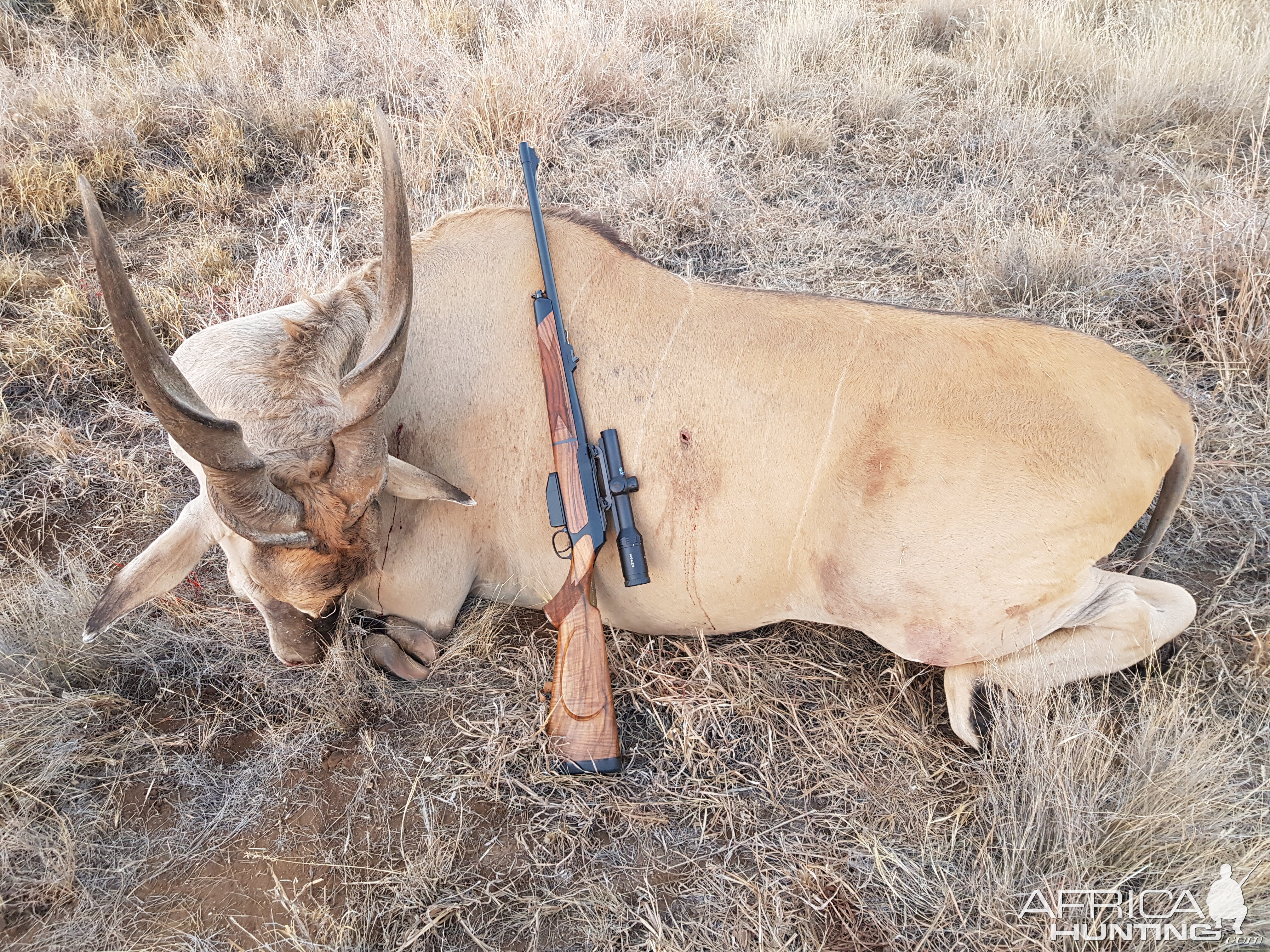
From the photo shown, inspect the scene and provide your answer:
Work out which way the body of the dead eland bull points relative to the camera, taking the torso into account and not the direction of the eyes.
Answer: to the viewer's left
